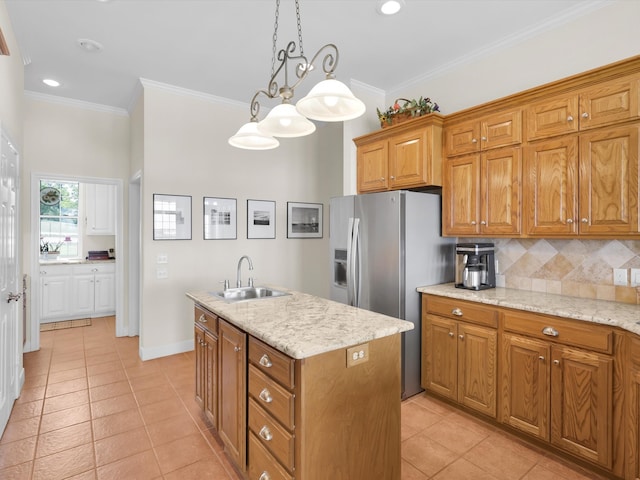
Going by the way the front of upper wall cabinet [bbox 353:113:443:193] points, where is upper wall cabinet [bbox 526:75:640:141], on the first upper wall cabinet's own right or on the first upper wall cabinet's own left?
on the first upper wall cabinet's own left

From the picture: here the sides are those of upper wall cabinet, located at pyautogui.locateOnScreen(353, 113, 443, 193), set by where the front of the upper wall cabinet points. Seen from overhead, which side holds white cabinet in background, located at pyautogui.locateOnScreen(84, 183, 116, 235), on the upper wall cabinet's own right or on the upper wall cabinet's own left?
on the upper wall cabinet's own right

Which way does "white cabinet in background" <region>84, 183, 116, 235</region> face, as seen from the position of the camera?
facing the viewer

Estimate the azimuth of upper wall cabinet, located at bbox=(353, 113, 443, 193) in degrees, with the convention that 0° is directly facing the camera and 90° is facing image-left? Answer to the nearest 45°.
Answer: approximately 45°

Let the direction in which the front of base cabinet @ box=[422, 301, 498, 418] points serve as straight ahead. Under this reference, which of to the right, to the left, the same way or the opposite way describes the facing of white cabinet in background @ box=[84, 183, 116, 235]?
to the left

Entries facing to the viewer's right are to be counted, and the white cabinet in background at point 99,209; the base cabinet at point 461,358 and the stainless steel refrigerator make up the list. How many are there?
0

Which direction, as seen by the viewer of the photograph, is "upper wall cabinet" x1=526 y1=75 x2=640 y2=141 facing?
facing the viewer and to the left of the viewer

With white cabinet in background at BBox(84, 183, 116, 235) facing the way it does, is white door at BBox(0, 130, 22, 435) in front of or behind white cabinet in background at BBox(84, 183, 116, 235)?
in front

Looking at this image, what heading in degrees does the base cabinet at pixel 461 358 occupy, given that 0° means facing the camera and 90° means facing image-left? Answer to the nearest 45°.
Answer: approximately 45°

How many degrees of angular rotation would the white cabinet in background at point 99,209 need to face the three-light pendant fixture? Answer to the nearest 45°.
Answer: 0° — it already faces it

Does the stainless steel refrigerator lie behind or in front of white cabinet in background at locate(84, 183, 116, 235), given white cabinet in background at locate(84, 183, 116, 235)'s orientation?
in front

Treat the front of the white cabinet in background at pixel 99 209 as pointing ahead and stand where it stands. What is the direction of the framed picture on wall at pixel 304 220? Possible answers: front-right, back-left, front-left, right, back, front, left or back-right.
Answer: front-left

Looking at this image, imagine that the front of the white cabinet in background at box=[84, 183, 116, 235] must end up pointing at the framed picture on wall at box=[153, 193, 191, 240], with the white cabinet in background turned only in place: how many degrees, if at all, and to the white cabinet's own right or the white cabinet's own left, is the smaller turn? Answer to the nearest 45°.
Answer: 0° — it already faces it
